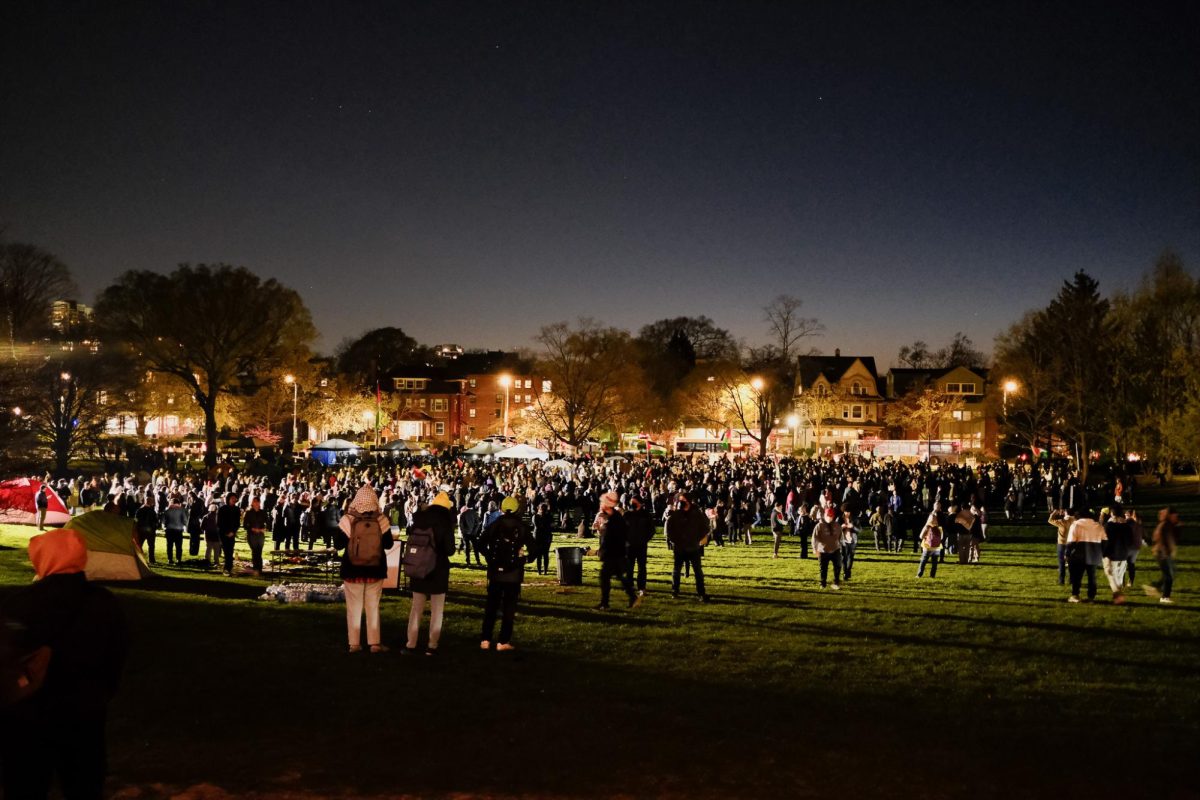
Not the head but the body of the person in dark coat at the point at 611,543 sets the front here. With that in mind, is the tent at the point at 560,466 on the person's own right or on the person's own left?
on the person's own right

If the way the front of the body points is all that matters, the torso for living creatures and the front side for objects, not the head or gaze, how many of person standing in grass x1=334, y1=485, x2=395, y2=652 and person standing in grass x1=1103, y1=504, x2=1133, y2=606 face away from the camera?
2

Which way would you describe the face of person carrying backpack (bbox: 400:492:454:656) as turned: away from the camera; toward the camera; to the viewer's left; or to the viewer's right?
away from the camera

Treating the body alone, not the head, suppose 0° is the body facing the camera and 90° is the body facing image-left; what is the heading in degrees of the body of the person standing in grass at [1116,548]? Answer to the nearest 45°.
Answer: approximately 180°

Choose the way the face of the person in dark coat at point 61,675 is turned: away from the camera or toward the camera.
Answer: away from the camera

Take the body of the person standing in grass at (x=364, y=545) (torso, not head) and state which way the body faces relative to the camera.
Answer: away from the camera

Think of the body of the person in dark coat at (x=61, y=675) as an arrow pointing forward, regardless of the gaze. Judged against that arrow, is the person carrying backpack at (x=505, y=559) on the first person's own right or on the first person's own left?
on the first person's own right

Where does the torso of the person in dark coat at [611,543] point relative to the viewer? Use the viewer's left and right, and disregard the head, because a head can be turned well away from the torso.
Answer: facing to the left of the viewer

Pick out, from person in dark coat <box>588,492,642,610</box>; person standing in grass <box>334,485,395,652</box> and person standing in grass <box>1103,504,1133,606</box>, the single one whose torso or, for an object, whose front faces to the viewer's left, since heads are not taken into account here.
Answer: the person in dark coat

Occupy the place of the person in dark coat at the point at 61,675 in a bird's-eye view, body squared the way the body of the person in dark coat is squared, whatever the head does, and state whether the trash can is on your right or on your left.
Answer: on your right

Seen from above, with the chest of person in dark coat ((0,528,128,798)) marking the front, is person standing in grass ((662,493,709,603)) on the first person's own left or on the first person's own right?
on the first person's own right

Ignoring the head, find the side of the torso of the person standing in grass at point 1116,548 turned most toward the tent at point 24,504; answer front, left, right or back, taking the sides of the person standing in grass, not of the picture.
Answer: left
